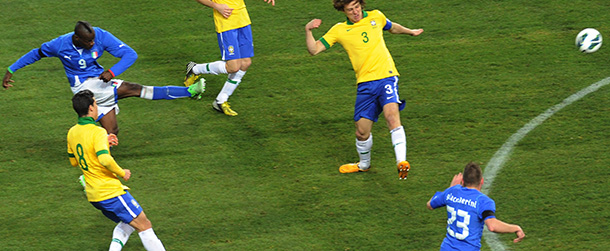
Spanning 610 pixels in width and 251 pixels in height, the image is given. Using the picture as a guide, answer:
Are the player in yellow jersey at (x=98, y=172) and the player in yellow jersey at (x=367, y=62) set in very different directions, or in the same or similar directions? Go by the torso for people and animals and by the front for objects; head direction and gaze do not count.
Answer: very different directions

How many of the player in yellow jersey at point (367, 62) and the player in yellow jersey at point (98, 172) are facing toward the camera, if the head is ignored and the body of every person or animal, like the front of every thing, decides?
1

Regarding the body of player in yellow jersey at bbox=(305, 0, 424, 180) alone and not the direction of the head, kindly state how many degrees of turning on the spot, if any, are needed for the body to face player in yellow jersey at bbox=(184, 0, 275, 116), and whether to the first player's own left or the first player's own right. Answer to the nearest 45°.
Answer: approximately 135° to the first player's own right

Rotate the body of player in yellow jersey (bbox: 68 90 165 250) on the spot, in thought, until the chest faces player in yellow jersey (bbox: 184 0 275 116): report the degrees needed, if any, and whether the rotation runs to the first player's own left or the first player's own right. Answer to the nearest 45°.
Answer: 0° — they already face them

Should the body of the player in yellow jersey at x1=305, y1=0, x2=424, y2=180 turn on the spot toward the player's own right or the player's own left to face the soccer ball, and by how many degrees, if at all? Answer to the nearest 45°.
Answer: approximately 135° to the player's own left

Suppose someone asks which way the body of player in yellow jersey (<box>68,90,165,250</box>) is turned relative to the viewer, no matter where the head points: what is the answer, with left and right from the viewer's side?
facing away from the viewer and to the right of the viewer

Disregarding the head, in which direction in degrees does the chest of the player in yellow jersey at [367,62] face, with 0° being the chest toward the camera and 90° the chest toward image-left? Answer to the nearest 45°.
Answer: approximately 0°
